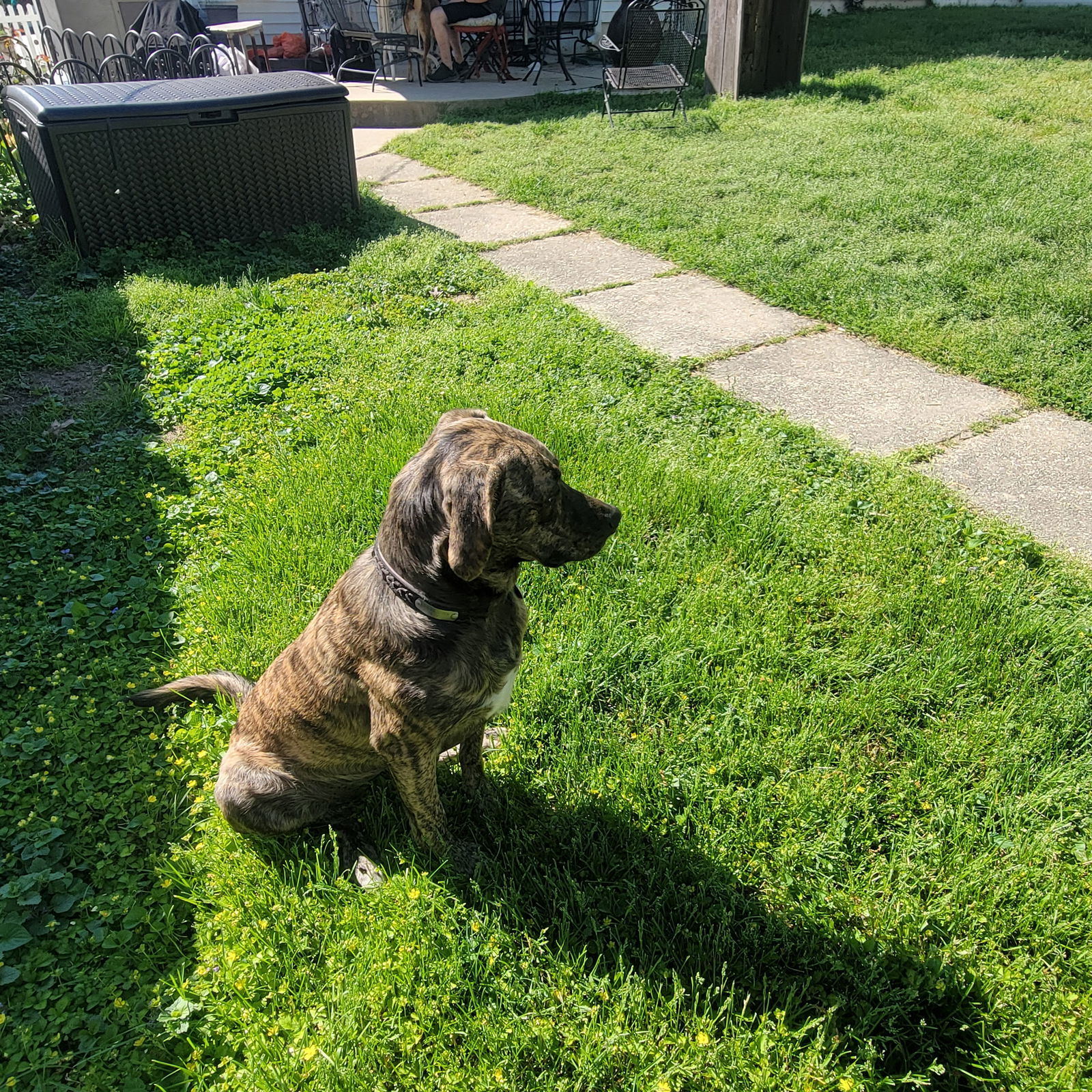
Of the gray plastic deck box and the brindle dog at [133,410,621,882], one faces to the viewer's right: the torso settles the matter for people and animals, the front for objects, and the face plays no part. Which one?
the brindle dog

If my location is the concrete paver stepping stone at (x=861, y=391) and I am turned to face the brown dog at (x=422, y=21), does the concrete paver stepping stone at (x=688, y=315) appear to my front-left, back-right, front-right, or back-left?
front-left

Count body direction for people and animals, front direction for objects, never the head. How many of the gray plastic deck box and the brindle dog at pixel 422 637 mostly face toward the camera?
1

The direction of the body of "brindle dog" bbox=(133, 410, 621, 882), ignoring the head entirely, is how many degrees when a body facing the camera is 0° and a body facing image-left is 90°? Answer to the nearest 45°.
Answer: approximately 270°

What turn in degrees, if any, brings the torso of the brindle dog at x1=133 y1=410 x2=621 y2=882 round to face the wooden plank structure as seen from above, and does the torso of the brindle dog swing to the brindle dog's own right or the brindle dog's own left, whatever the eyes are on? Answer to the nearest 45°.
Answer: approximately 45° to the brindle dog's own left

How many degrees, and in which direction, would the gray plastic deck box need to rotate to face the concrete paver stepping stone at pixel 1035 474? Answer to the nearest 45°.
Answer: approximately 45° to its left

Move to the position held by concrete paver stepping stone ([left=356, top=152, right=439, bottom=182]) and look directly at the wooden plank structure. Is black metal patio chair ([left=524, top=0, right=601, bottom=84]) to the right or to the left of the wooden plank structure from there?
left

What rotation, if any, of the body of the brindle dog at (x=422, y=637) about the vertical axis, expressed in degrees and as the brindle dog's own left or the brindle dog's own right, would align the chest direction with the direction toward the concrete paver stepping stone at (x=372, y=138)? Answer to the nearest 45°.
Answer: approximately 90° to the brindle dog's own left

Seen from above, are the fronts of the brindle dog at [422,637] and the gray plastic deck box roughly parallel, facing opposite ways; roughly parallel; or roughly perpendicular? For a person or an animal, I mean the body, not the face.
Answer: roughly perpendicular

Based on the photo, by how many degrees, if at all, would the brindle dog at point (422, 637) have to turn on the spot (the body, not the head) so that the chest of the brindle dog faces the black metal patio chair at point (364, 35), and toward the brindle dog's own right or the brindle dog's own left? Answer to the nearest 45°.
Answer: approximately 90° to the brindle dog's own left

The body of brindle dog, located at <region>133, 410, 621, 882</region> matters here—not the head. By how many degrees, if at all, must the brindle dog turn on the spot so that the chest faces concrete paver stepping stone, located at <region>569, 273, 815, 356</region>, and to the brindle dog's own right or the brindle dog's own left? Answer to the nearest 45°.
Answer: approximately 45° to the brindle dog's own left

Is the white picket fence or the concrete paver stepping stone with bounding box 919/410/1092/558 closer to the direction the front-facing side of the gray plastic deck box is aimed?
the concrete paver stepping stone

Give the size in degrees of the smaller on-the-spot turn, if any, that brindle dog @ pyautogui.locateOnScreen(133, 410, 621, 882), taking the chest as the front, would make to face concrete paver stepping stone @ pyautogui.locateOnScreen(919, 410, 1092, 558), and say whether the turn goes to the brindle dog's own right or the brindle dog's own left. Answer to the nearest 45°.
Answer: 0° — it already faces it

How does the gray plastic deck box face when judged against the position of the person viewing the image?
facing the viewer

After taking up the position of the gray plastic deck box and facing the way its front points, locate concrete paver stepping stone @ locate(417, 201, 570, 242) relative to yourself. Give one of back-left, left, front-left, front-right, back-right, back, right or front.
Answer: left

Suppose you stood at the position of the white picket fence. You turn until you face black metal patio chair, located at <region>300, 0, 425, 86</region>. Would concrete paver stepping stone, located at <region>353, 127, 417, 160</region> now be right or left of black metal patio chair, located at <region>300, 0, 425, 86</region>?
right
